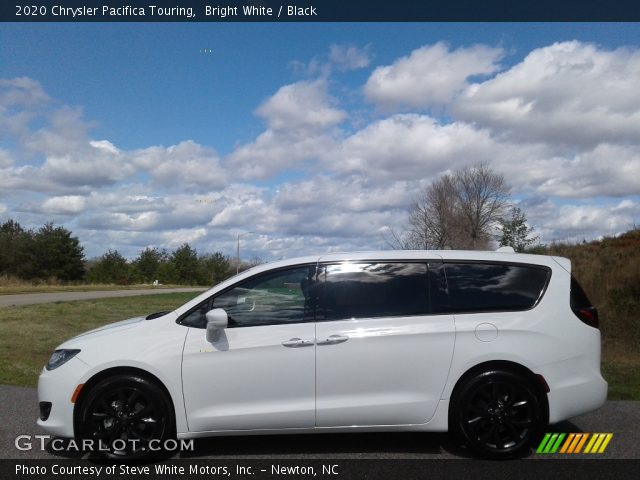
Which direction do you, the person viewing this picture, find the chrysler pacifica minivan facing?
facing to the left of the viewer
